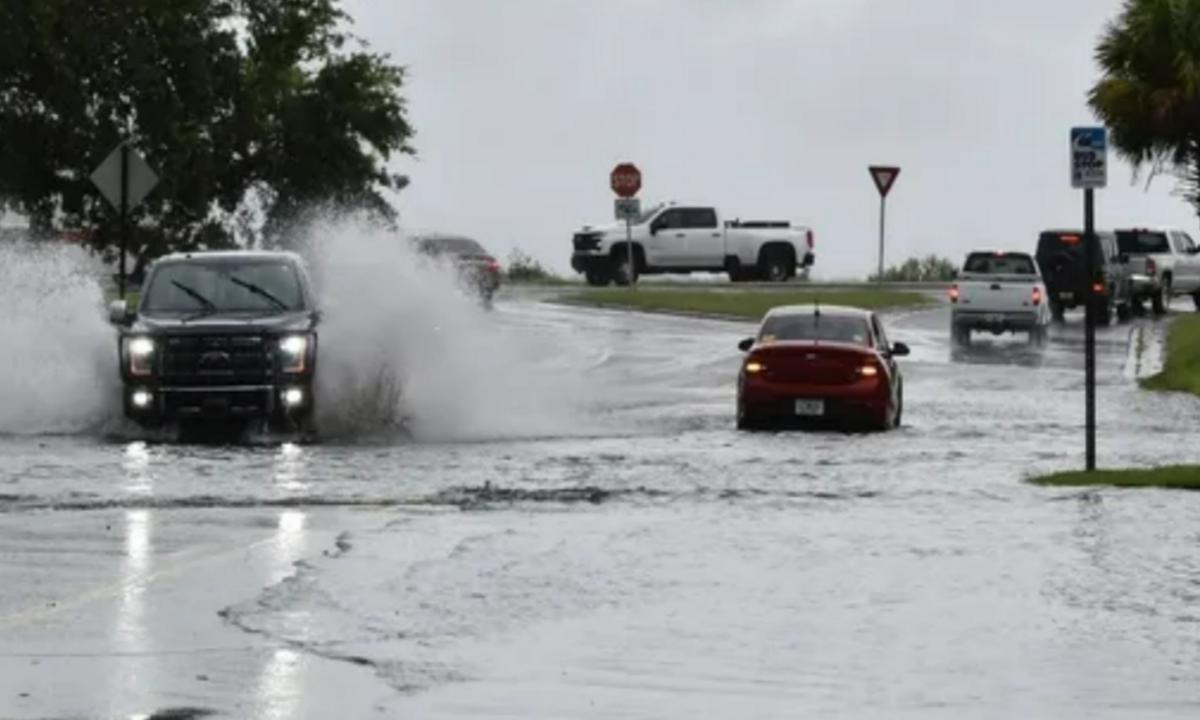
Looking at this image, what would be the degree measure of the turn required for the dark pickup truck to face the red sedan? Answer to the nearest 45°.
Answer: approximately 90° to its left

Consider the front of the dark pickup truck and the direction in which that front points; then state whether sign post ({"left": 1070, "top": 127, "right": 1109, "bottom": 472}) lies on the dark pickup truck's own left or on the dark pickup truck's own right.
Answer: on the dark pickup truck's own left

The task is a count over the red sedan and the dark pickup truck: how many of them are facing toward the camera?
1

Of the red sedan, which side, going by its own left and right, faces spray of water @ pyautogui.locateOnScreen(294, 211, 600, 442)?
left

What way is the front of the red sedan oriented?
away from the camera

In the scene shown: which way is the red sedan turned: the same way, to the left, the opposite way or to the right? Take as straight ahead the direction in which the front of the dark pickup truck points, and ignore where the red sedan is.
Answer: the opposite way

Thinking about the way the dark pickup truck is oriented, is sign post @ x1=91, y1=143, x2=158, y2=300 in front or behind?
behind

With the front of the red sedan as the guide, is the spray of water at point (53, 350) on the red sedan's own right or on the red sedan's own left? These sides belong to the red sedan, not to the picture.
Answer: on the red sedan's own left
